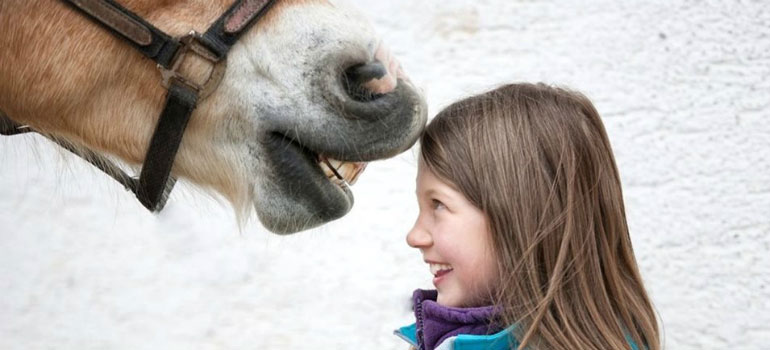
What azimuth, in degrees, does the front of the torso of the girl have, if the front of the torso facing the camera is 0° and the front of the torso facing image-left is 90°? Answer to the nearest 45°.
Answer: approximately 90°

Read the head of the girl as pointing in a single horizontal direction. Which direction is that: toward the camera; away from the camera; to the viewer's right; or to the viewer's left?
to the viewer's left
